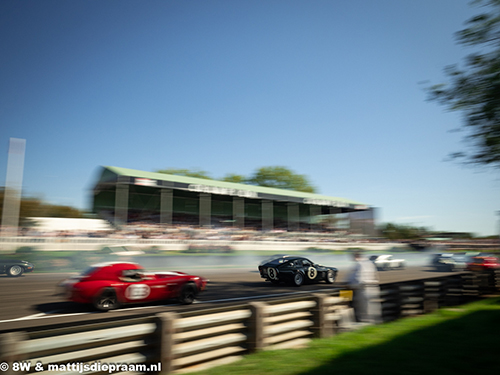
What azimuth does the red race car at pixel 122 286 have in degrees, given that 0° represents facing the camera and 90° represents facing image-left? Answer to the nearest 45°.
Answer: approximately 225°

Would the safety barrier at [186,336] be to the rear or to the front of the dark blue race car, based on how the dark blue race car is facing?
to the rear

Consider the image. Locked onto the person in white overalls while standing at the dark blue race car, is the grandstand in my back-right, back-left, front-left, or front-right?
back-right

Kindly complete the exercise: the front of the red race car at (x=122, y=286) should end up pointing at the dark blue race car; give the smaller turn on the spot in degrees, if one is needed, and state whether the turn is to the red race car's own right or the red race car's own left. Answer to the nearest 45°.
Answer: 0° — it already faces it

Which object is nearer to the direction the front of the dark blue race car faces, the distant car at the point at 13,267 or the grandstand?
the grandstand

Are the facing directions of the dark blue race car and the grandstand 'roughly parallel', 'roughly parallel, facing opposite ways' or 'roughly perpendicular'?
roughly perpendicular

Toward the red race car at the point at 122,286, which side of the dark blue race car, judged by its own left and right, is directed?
back

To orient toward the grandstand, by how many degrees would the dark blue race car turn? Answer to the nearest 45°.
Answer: approximately 90° to its left

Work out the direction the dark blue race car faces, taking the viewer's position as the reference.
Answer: facing away from the viewer and to the right of the viewer

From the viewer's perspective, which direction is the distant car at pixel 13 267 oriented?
to the viewer's right
